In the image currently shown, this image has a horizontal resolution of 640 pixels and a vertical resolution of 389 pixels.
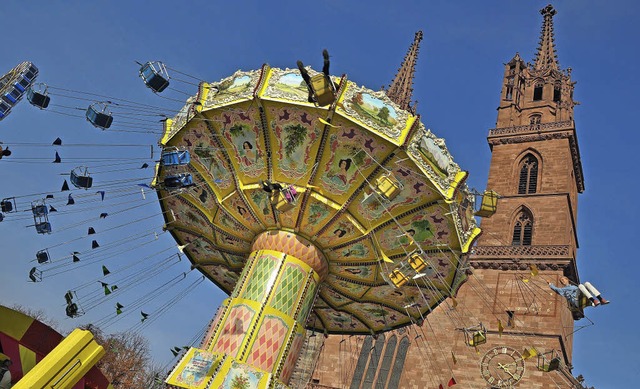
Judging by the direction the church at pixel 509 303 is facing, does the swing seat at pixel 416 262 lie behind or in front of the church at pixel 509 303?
in front

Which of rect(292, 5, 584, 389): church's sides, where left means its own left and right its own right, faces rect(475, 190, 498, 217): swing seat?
front

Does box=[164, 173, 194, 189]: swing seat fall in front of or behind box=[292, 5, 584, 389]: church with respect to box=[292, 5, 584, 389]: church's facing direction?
in front

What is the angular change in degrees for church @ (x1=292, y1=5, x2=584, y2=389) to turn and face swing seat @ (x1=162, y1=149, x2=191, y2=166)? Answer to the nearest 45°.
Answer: approximately 45° to its right

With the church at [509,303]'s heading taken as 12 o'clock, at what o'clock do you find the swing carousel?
The swing carousel is roughly at 1 o'clock from the church.

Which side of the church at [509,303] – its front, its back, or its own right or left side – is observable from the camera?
front

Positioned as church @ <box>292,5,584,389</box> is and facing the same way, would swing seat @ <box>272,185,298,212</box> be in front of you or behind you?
in front

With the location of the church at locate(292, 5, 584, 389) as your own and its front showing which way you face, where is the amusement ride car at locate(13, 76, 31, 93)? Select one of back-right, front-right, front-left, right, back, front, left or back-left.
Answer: front-right

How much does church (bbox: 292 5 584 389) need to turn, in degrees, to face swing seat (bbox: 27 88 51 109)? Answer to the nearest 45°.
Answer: approximately 45° to its right

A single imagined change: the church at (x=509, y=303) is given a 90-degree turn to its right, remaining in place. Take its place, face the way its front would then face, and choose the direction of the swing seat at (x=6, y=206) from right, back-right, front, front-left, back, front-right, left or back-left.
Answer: front-left
